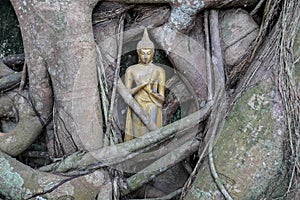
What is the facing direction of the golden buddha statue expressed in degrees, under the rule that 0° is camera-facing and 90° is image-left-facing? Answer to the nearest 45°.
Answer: approximately 0°
